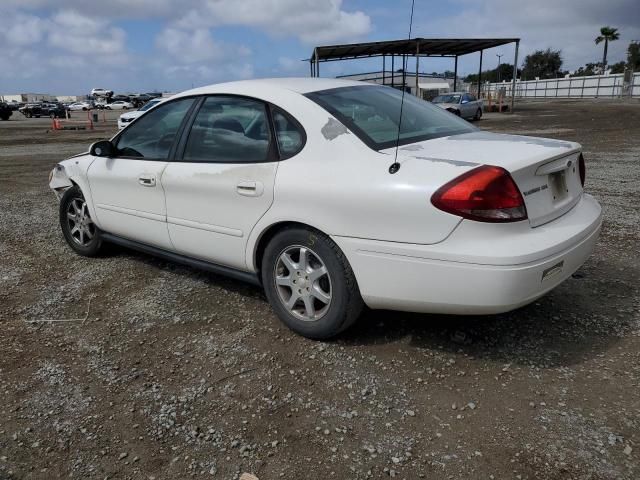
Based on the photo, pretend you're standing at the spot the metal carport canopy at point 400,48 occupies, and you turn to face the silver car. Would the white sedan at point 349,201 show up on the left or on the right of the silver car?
right

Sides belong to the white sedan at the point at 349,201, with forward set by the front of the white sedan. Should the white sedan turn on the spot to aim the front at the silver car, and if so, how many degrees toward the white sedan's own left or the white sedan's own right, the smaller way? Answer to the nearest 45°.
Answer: approximately 45° to the white sedan's own right

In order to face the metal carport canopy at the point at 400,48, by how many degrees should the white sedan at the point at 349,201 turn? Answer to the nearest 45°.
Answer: approximately 45° to its right

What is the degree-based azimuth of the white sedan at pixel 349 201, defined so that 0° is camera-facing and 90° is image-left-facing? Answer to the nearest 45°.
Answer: approximately 135°
